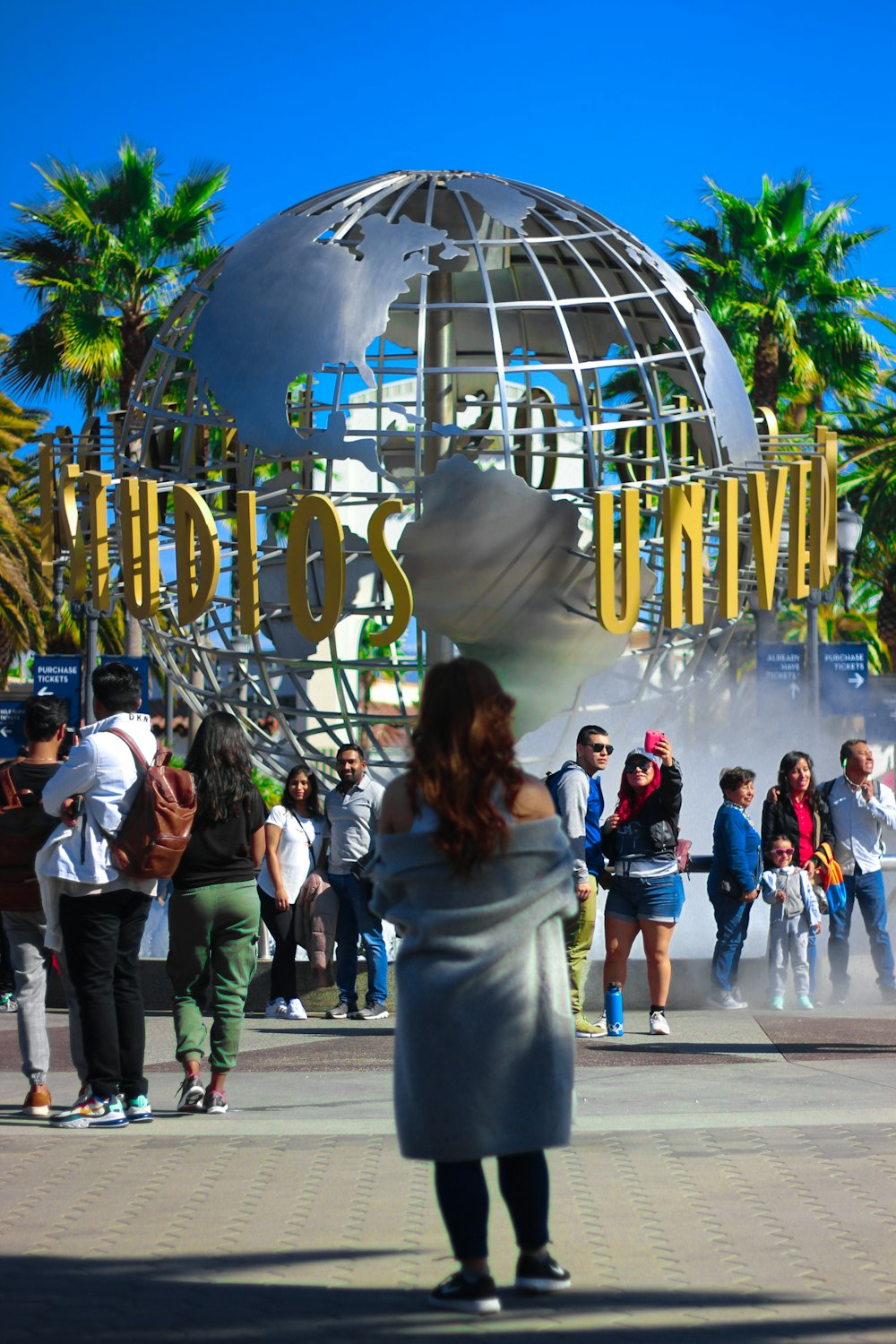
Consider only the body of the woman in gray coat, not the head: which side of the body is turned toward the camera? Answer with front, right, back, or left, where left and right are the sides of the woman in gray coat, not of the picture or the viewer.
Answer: back

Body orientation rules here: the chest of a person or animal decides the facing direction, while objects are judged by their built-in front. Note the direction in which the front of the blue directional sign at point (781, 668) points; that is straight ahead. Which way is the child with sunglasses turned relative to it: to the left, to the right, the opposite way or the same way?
the same way

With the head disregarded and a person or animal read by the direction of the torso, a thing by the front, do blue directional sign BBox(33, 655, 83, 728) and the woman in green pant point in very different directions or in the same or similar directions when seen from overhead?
very different directions

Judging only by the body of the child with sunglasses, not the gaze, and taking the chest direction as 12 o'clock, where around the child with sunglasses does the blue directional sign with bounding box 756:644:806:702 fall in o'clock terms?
The blue directional sign is roughly at 6 o'clock from the child with sunglasses.

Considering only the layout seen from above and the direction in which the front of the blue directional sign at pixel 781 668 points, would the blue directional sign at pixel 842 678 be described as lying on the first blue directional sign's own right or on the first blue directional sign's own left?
on the first blue directional sign's own left

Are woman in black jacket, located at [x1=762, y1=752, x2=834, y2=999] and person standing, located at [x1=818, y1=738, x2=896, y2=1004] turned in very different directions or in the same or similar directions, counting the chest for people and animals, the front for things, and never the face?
same or similar directions

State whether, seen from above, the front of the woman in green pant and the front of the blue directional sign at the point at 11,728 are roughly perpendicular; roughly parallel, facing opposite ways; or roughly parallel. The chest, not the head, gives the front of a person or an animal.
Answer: roughly parallel, facing opposite ways

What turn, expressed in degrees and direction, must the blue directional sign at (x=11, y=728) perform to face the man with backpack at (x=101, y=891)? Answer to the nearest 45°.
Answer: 0° — it already faces them

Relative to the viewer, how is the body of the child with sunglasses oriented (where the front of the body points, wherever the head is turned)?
toward the camera

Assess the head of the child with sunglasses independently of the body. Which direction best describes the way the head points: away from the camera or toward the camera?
toward the camera

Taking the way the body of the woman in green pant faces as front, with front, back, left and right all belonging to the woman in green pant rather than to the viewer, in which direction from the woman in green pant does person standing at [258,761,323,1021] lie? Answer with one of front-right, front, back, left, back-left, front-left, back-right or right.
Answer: front

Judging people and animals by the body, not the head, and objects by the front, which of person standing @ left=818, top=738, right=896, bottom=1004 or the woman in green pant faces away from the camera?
the woman in green pant

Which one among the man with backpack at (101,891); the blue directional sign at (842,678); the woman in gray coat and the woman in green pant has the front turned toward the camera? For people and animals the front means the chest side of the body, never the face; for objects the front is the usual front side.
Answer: the blue directional sign

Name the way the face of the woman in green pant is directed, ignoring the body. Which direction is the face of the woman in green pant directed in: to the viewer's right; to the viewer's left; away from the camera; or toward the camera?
away from the camera

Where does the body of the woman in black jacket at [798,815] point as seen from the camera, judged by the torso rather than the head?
toward the camera

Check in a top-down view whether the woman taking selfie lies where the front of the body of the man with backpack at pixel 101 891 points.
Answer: no
